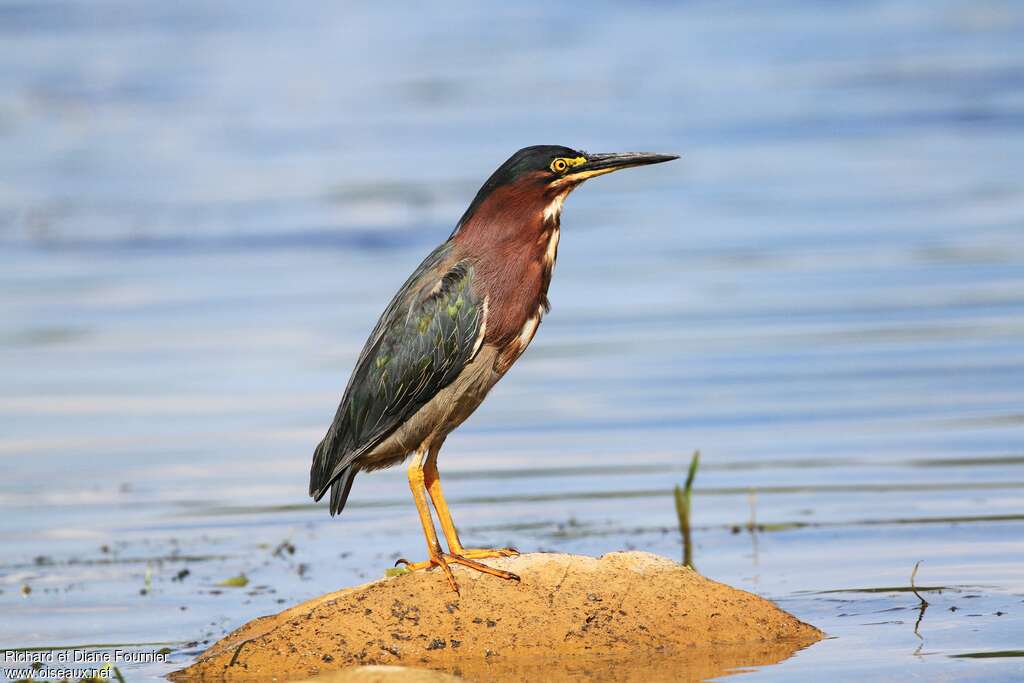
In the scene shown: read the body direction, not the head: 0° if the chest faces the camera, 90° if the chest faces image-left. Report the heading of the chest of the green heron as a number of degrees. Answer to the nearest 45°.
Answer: approximately 270°

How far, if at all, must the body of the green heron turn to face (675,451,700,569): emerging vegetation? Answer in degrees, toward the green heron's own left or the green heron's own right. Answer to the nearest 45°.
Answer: approximately 45° to the green heron's own left
